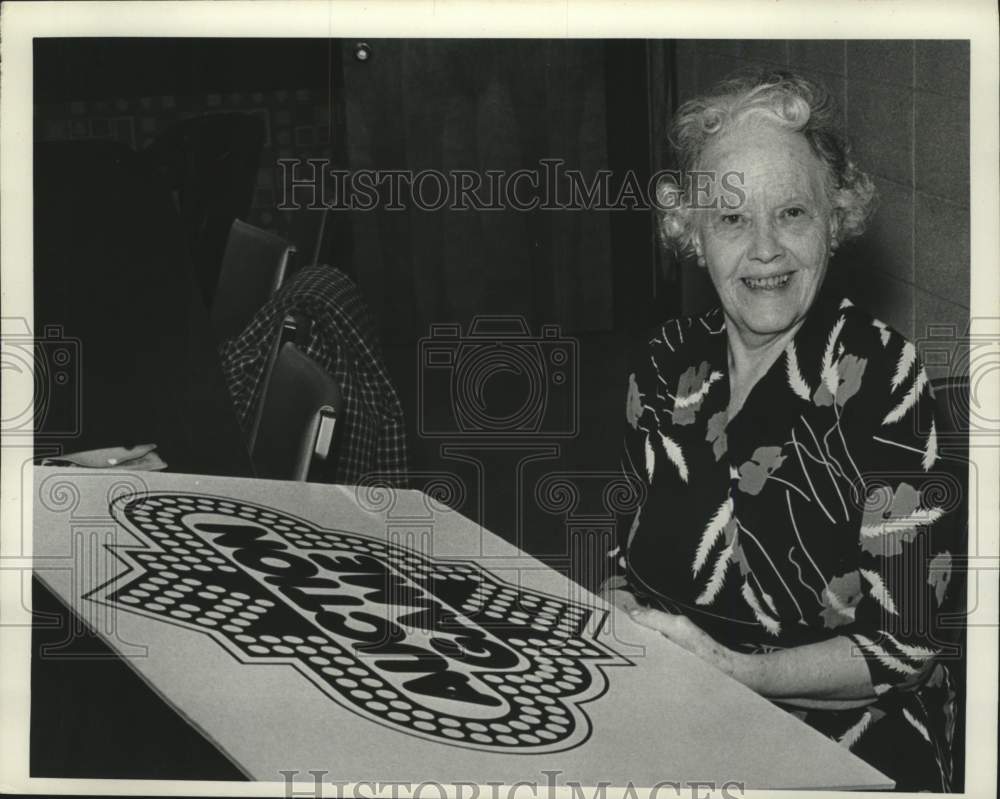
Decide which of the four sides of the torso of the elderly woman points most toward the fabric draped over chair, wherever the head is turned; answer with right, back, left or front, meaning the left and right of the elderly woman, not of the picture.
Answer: right

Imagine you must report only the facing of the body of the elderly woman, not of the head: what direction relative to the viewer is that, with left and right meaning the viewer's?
facing the viewer and to the left of the viewer

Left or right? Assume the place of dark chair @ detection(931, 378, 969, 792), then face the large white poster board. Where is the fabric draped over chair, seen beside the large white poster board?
right

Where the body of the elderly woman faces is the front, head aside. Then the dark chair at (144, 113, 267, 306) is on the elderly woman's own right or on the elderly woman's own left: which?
on the elderly woman's own right

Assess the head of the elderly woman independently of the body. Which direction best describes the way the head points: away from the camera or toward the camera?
toward the camera
